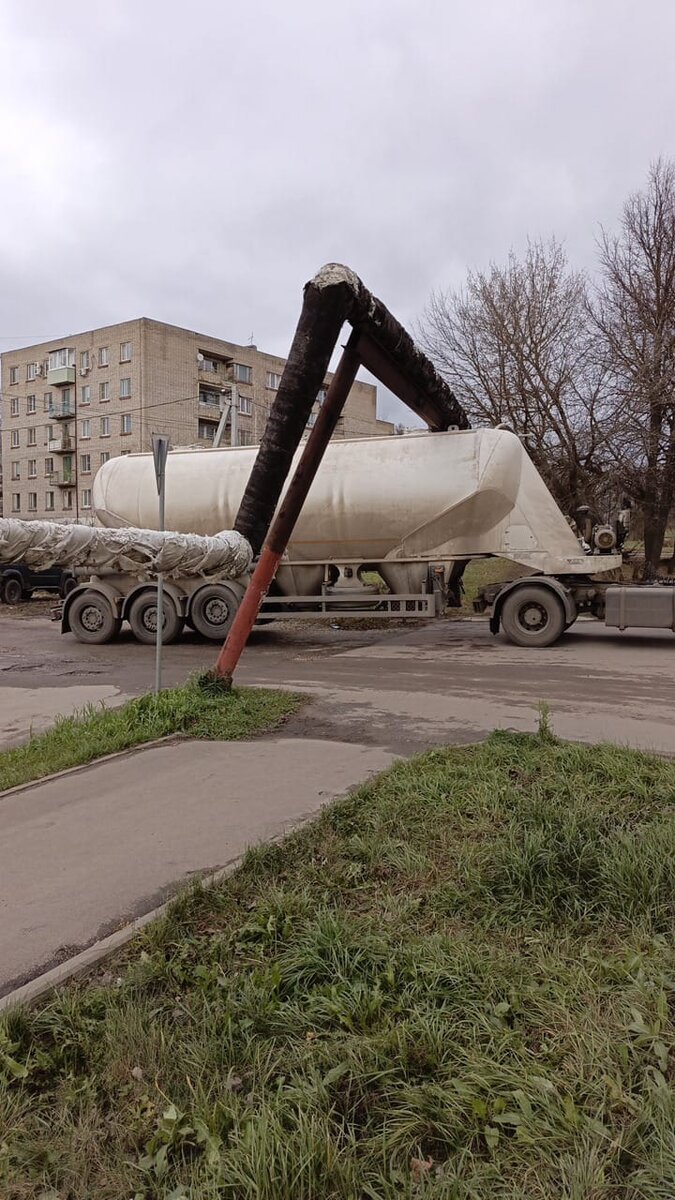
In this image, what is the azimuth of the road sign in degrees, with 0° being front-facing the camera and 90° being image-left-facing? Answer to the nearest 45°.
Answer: approximately 90°

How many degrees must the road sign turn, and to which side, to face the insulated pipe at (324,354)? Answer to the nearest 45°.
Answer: approximately 135° to its right

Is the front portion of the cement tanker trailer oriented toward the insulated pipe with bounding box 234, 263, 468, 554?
no

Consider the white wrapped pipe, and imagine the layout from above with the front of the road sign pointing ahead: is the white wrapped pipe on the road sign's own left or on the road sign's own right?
on the road sign's own right

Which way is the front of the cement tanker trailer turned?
to the viewer's right
